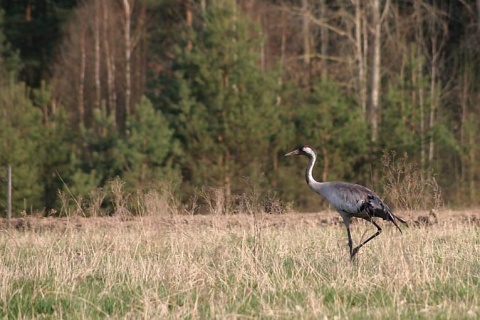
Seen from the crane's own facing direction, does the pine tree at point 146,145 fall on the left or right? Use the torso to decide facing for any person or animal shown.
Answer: on its right

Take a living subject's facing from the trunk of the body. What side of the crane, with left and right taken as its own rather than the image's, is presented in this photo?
left

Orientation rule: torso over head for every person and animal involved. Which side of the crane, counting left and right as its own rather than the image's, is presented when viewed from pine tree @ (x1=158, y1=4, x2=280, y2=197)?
right
